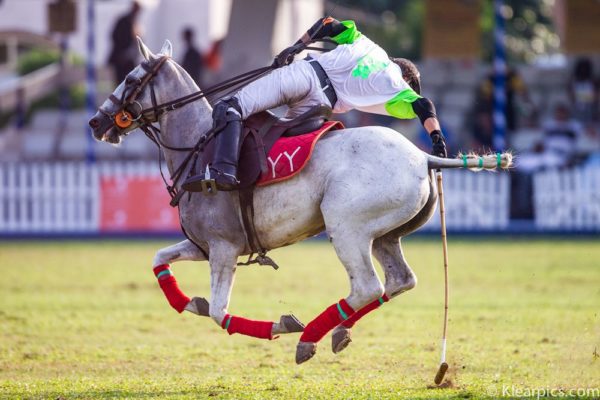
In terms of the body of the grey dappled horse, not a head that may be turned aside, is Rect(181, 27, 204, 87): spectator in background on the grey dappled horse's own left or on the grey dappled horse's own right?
on the grey dappled horse's own right

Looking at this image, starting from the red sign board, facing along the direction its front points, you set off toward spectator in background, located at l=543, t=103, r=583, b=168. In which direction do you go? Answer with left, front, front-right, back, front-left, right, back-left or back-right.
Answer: left

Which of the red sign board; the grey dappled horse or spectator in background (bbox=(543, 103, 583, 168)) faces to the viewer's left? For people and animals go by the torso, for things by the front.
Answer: the grey dappled horse

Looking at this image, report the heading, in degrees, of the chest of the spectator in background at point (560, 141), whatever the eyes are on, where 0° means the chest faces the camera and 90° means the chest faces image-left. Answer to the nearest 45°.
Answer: approximately 0°

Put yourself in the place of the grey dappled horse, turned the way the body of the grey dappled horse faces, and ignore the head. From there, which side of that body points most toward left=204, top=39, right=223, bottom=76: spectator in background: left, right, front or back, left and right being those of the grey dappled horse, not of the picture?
right

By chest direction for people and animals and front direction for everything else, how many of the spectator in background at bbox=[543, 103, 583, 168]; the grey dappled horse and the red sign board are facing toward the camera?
2

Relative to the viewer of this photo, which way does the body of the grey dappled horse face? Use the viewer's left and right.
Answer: facing to the left of the viewer

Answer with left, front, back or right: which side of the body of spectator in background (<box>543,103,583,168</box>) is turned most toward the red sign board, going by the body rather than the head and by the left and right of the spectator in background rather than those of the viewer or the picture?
right

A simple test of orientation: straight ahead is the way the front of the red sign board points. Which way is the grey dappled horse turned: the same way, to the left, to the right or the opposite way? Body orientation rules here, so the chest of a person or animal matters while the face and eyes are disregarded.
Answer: to the right

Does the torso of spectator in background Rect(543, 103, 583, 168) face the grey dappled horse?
yes

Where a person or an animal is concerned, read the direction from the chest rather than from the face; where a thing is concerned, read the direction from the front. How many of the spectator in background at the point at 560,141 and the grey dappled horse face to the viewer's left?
1

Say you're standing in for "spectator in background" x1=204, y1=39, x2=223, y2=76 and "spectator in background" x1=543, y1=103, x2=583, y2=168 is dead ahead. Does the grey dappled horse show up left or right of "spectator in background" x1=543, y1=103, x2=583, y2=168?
right

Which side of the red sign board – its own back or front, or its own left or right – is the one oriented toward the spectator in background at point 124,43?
back
